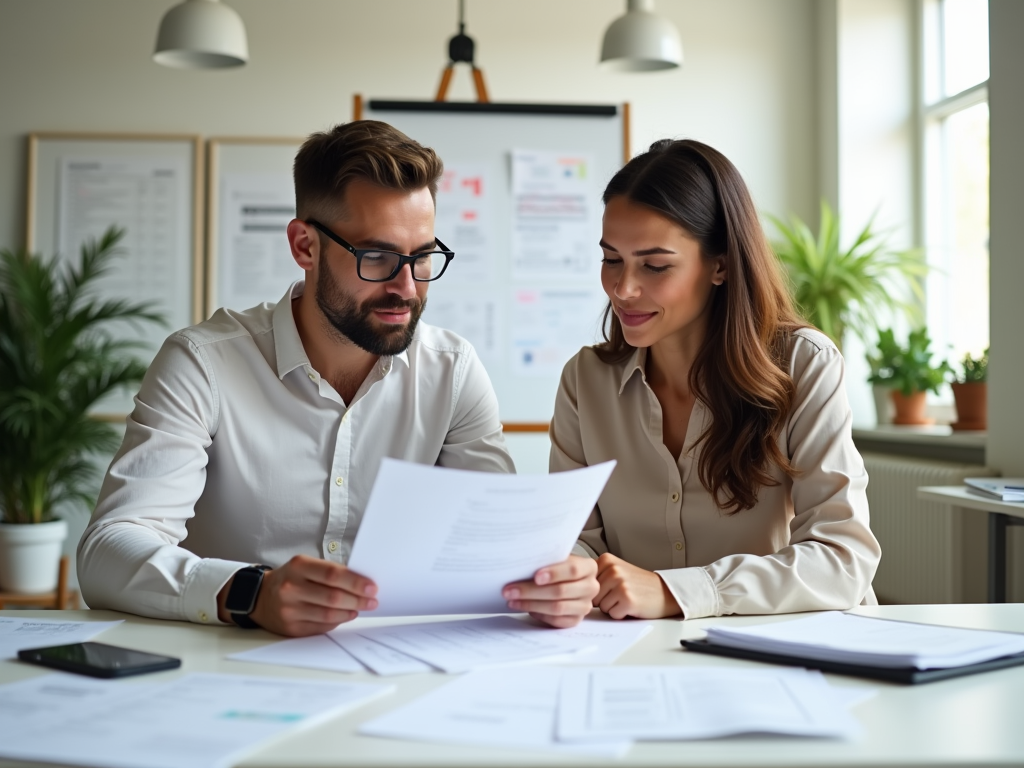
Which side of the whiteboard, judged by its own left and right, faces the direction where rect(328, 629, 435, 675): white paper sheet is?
front

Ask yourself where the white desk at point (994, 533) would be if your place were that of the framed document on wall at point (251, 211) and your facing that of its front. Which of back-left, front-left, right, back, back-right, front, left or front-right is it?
front-left

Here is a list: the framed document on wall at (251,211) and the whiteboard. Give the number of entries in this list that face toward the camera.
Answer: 2

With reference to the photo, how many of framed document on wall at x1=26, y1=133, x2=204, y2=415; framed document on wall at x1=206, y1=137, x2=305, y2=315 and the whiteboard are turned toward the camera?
3

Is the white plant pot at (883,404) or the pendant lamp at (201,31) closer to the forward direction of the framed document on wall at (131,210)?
the pendant lamp

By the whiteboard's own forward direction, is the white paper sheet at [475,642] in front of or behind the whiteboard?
in front

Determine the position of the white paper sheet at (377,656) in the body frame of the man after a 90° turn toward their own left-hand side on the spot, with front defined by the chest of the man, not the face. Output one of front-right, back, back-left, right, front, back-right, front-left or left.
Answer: back-right

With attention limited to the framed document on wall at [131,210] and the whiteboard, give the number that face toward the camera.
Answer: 2

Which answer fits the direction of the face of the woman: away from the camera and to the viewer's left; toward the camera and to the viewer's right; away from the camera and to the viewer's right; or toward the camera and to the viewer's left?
toward the camera and to the viewer's left

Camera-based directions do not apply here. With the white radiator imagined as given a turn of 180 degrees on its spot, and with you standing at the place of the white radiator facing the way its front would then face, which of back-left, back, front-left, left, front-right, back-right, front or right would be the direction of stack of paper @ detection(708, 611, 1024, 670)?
back-right

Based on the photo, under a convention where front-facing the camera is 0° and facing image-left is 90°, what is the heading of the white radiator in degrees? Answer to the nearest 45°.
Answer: approximately 45°

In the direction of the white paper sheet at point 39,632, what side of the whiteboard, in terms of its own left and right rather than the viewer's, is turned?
front

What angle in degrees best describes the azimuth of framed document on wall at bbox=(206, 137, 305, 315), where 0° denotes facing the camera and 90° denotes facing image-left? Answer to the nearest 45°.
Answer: approximately 0°

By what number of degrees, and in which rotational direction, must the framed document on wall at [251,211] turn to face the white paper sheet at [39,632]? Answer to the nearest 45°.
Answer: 0° — it already faces it

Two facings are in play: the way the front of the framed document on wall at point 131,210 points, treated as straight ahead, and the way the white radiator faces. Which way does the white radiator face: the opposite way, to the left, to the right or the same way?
to the right

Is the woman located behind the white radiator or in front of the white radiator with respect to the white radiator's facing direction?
in front
